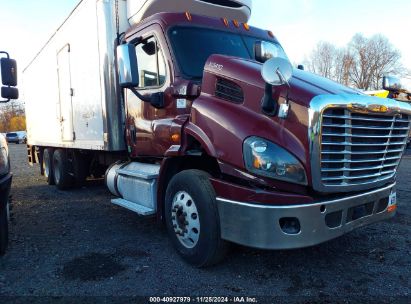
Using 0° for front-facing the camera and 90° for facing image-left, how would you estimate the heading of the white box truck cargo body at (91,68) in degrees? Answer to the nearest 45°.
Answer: approximately 315°

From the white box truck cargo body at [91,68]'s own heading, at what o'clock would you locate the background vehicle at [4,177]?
The background vehicle is roughly at 2 o'clock from the white box truck cargo body.

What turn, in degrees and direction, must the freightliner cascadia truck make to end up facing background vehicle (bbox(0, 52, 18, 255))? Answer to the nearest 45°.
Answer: approximately 135° to its right

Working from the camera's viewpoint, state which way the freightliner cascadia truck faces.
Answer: facing the viewer and to the right of the viewer
